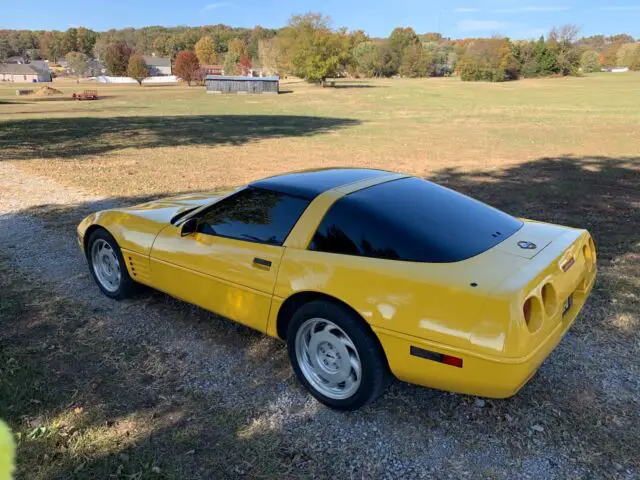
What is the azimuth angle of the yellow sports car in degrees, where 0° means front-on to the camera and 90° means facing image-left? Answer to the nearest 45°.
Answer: approximately 135°
